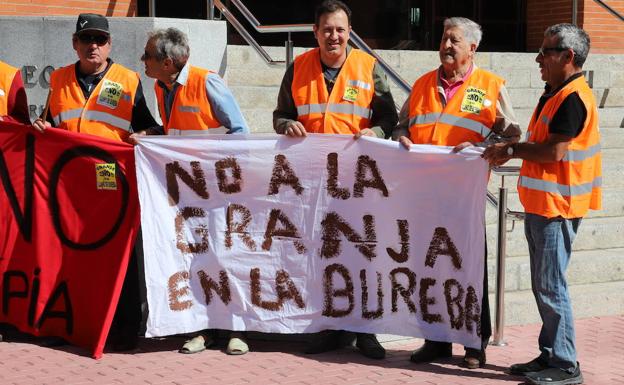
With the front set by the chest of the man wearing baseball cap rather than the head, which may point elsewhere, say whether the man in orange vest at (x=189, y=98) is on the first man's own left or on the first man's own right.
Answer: on the first man's own left

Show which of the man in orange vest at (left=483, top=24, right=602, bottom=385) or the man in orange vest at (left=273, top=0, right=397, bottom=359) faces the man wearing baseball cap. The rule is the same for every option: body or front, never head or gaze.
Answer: the man in orange vest at (left=483, top=24, right=602, bottom=385)

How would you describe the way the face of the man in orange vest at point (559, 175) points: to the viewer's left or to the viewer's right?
to the viewer's left

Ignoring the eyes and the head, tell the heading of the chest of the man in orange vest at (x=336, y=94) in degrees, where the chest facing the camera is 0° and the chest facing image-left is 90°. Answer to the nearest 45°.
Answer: approximately 0°

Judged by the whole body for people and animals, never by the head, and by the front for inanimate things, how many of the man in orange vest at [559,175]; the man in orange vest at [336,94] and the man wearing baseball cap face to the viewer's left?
1

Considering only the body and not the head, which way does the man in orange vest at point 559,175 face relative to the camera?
to the viewer's left

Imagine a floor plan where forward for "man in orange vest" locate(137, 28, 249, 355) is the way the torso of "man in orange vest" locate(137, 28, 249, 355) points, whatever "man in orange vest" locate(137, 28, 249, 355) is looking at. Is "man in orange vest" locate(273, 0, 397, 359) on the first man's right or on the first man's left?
on the first man's left

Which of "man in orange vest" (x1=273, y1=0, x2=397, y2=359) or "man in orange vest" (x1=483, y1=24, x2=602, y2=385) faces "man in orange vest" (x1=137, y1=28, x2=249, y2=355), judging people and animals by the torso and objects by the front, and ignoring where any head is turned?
"man in orange vest" (x1=483, y1=24, x2=602, y2=385)

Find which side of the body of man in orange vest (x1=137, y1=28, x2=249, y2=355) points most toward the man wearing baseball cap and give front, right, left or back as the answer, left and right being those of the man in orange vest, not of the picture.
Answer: right

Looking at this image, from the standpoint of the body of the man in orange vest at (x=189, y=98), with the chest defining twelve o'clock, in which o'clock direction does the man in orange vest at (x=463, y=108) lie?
the man in orange vest at (x=463, y=108) is roughly at 8 o'clock from the man in orange vest at (x=189, y=98).
